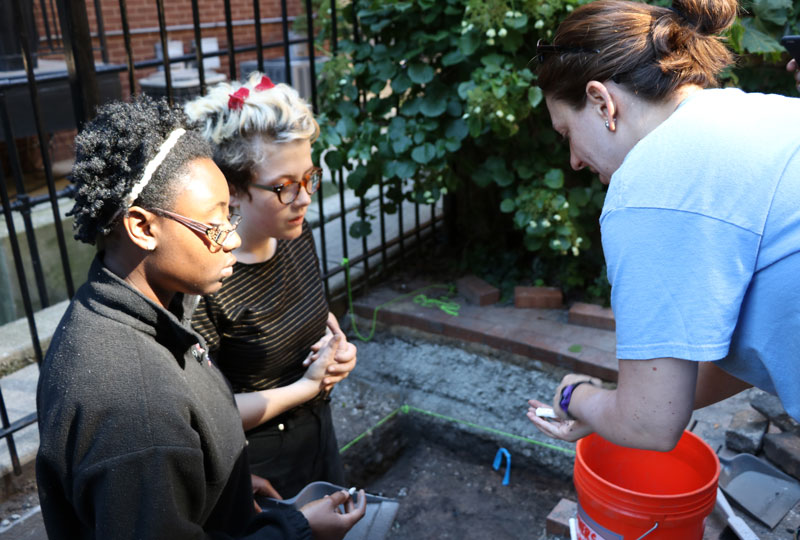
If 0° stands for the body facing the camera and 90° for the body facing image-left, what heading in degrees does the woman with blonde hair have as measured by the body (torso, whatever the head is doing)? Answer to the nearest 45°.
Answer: approximately 315°

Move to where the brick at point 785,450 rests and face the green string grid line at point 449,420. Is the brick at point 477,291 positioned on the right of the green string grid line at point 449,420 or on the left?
right

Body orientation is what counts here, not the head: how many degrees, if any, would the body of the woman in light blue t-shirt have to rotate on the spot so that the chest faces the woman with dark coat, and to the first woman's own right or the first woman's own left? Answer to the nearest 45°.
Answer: approximately 45° to the first woman's own left

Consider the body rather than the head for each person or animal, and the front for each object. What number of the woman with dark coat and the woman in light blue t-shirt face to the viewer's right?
1

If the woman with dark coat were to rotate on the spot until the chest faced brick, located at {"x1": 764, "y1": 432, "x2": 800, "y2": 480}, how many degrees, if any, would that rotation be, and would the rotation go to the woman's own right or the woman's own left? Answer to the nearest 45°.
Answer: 0° — they already face it

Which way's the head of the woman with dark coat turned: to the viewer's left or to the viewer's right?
to the viewer's right

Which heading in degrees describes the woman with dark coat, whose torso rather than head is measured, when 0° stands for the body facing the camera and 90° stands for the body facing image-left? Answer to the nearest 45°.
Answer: approximately 270°

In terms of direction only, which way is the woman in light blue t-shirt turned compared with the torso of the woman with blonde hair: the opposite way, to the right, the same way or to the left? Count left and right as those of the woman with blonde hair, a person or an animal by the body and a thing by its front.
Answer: the opposite way

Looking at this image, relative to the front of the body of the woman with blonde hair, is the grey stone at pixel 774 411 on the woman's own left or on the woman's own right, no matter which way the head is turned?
on the woman's own left

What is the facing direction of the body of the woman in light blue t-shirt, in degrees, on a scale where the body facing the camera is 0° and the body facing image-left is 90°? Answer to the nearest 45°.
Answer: approximately 90°
